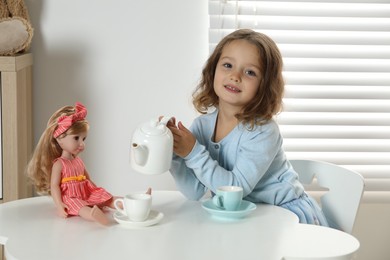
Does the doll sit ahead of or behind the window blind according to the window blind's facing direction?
ahead

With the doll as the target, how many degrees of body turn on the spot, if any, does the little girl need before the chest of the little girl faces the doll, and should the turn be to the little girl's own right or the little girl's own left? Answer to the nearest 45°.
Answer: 0° — they already face it

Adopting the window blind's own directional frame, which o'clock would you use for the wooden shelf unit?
The wooden shelf unit is roughly at 2 o'clock from the window blind.

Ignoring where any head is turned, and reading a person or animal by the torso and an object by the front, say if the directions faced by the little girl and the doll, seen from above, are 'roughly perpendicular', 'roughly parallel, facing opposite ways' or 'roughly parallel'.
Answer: roughly perpendicular

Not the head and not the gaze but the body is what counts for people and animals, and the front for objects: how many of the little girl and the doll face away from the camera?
0

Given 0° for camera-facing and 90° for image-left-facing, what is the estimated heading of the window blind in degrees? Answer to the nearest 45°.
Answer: approximately 0°

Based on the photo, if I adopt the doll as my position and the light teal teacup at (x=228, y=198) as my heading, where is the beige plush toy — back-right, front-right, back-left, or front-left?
back-left

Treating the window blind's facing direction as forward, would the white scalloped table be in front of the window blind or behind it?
in front

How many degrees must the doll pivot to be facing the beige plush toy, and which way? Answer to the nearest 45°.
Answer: approximately 135° to its left

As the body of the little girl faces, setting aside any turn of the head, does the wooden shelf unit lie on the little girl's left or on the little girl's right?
on the little girl's right

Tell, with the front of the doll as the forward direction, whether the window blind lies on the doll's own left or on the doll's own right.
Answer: on the doll's own left

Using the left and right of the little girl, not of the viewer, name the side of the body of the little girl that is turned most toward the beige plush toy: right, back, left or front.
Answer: right

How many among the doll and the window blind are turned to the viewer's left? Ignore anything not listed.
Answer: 0

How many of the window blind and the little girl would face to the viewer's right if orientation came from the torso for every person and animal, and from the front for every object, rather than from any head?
0

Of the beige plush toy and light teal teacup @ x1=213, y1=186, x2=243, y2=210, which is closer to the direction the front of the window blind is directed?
the light teal teacup
